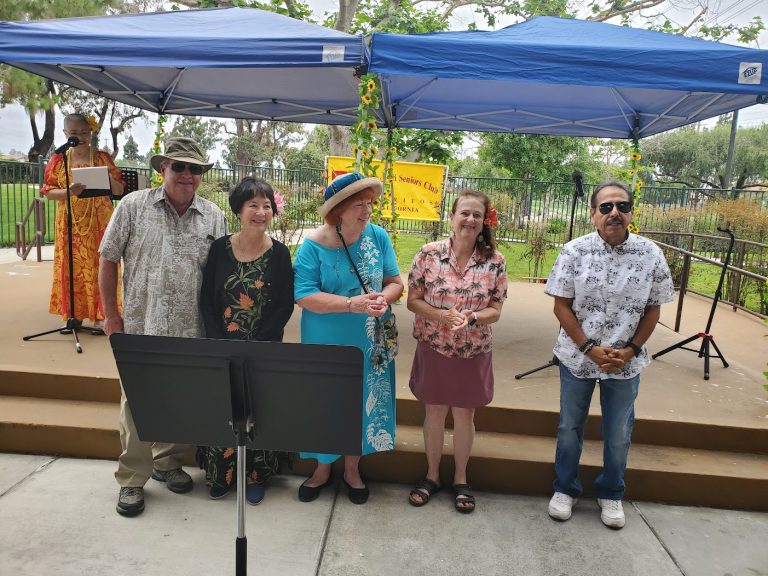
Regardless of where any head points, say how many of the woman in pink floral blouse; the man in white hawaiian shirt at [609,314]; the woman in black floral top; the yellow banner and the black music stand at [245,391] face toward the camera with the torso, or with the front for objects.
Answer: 4

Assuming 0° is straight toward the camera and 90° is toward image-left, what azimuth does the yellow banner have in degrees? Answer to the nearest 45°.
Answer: approximately 0°

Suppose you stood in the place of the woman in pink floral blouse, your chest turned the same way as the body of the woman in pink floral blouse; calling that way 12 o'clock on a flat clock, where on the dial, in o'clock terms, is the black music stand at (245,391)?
The black music stand is roughly at 1 o'clock from the woman in pink floral blouse.

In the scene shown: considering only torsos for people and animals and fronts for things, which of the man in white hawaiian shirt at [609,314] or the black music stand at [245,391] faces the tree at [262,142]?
the black music stand

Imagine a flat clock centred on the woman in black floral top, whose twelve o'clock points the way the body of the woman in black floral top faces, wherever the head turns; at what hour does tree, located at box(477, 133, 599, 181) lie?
The tree is roughly at 7 o'clock from the woman in black floral top.

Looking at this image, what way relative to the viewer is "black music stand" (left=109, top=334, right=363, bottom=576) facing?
away from the camera

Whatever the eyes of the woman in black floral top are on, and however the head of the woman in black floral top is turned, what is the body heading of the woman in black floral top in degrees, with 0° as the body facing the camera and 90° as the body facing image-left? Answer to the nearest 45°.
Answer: approximately 0°

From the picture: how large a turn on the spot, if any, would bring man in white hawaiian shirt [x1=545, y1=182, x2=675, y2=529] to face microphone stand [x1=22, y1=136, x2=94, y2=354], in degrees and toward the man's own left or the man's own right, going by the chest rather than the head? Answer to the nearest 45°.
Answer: approximately 90° to the man's own right

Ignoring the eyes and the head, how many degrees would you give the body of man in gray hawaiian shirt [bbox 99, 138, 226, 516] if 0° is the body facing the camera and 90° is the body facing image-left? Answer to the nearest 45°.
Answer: approximately 315°
